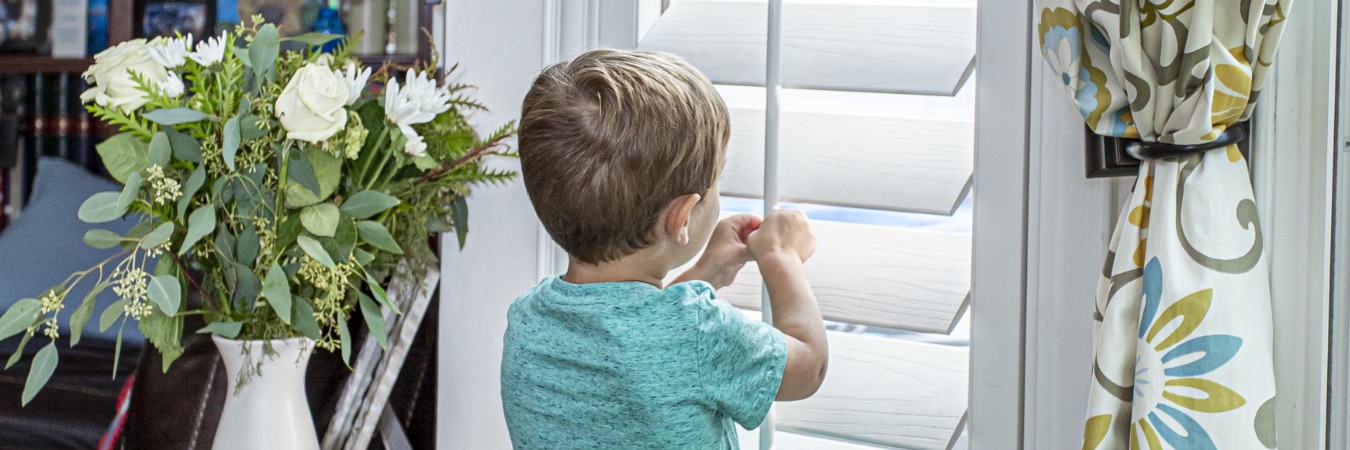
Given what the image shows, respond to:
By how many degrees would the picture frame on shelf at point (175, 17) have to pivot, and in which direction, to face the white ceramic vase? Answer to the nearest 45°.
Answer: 0° — it already faces it

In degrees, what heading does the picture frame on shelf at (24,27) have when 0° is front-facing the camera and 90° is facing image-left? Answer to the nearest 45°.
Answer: approximately 0°

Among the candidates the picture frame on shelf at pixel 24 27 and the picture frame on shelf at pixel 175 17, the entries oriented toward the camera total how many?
2

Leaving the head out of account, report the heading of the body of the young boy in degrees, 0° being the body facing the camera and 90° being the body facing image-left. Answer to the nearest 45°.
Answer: approximately 225°

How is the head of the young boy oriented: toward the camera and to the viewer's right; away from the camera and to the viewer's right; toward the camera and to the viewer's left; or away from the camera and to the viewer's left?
away from the camera and to the viewer's right

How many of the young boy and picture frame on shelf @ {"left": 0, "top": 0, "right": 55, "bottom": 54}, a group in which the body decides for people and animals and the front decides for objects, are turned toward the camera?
1

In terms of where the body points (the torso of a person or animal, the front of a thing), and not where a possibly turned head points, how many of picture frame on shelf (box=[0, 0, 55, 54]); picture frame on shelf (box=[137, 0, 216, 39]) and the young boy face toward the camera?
2
